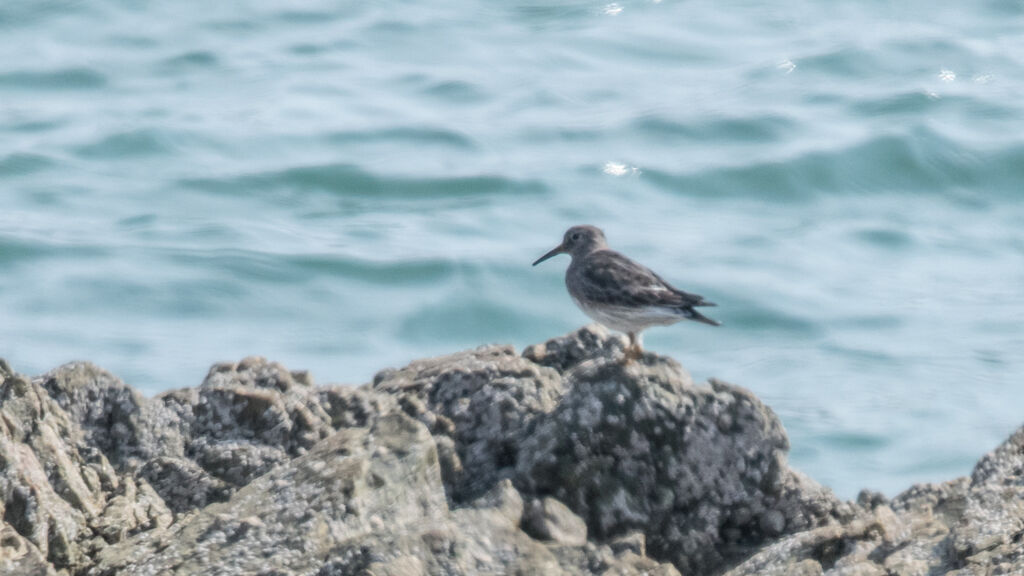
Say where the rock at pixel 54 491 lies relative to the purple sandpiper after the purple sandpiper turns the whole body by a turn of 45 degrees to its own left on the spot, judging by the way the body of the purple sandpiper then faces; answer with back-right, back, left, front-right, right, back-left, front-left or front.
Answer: front

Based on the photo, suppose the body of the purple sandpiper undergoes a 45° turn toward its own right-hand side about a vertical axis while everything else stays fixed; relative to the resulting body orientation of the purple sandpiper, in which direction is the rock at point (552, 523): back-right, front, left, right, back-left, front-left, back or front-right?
back-left

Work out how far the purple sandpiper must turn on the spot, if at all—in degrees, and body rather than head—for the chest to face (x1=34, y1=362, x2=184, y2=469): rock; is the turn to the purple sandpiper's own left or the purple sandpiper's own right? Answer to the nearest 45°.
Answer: approximately 45° to the purple sandpiper's own left

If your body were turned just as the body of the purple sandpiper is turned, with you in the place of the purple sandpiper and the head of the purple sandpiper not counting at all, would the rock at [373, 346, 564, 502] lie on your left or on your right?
on your left

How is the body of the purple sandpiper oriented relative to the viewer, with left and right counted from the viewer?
facing to the left of the viewer

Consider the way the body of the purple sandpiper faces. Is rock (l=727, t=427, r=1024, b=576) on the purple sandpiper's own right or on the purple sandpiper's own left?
on the purple sandpiper's own left
